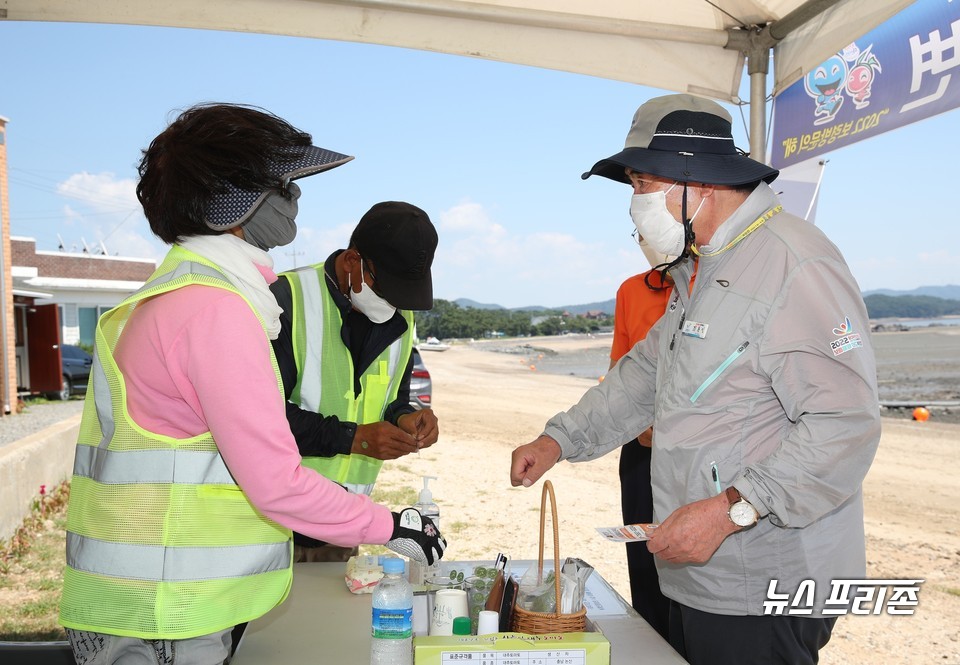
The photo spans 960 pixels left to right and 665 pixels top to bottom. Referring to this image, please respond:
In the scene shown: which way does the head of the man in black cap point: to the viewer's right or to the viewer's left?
to the viewer's right

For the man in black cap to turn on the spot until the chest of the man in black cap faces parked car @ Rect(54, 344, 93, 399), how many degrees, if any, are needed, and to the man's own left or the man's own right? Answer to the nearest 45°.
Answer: approximately 135° to the man's own left

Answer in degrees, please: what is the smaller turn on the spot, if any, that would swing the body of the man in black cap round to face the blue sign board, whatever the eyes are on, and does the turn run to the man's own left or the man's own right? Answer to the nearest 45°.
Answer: approximately 45° to the man's own left

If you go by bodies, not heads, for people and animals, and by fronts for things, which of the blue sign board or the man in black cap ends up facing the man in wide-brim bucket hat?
the man in black cap

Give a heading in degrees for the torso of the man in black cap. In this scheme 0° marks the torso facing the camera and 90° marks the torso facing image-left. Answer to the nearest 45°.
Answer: approximately 315°
